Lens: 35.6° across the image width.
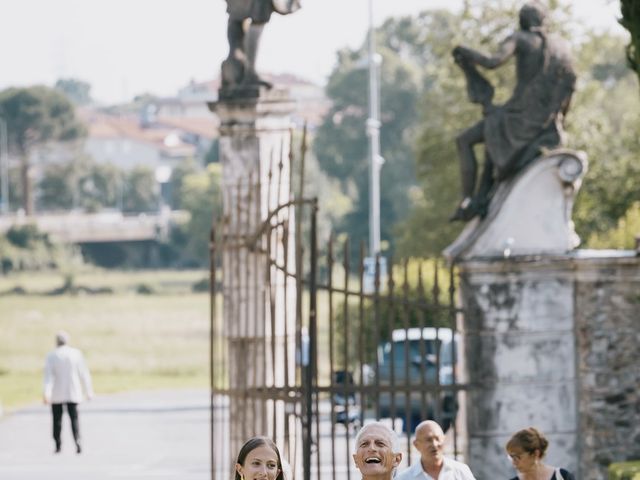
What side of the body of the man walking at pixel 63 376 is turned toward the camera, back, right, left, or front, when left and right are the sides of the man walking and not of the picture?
back

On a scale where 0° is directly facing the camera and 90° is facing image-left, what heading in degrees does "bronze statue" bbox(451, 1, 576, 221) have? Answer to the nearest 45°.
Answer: approximately 135°

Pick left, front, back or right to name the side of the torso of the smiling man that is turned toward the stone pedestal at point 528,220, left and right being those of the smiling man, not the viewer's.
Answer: back

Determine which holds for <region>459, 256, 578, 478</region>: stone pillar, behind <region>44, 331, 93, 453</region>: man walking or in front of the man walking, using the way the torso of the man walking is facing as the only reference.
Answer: behind

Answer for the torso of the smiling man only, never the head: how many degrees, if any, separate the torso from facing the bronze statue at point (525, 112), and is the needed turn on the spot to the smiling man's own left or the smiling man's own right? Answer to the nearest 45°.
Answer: approximately 180°

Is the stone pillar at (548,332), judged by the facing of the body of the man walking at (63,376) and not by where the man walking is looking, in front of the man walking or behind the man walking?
behind
